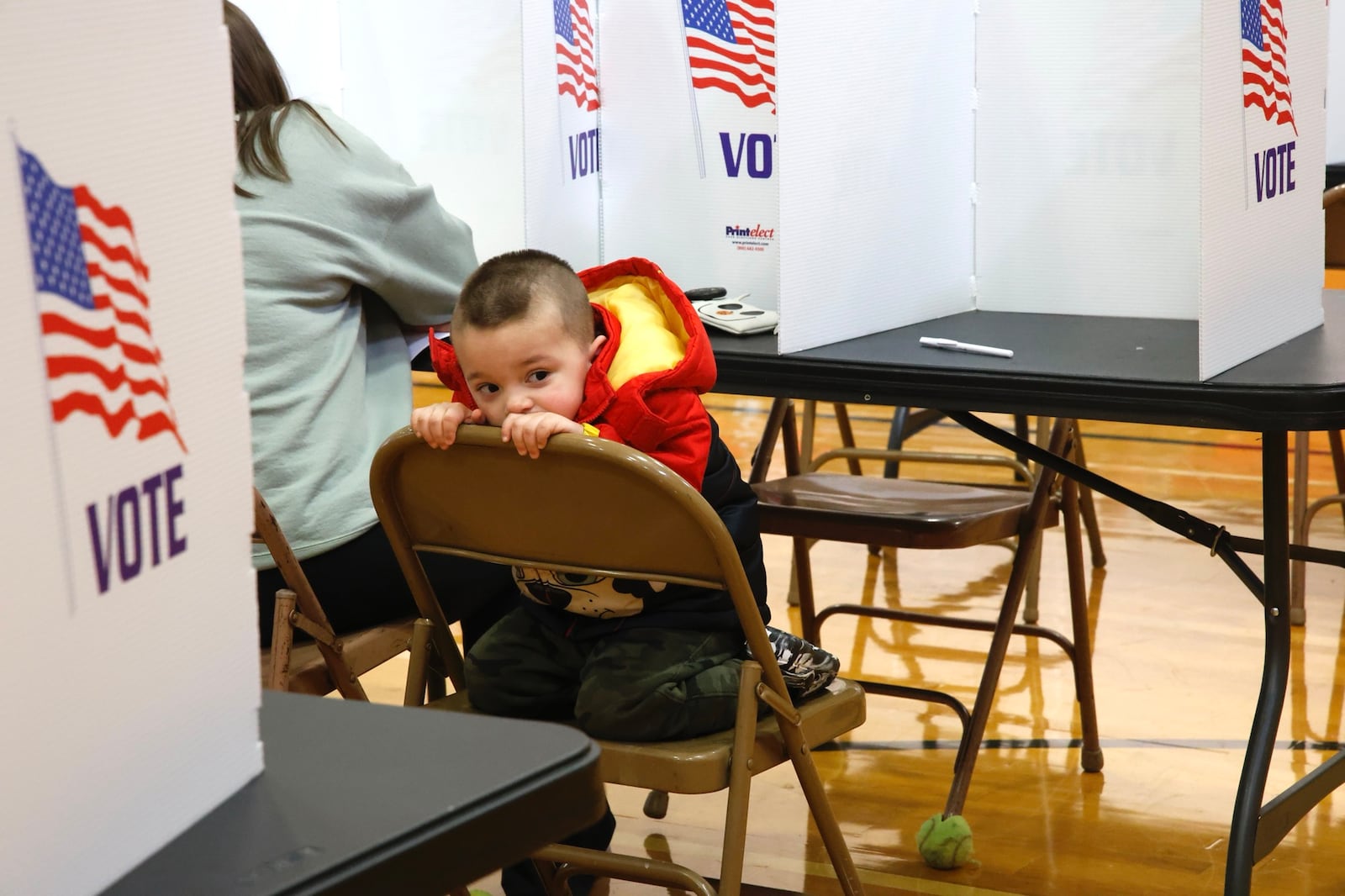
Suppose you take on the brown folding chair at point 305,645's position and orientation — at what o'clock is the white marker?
The white marker is roughly at 1 o'clock from the brown folding chair.

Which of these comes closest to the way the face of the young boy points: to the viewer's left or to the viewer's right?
to the viewer's left

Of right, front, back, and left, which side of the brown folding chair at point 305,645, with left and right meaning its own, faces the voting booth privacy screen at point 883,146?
front

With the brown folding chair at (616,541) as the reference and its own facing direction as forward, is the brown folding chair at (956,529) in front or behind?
in front

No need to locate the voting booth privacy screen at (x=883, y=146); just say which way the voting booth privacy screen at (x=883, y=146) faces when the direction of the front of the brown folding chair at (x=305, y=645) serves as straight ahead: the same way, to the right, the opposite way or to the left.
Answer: the opposite way

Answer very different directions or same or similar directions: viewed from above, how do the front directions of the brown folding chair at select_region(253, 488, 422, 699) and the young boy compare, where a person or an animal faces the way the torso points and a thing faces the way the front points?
very different directions

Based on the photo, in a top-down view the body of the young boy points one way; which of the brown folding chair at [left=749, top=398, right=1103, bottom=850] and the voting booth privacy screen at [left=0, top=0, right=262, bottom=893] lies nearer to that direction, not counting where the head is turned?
the voting booth privacy screen

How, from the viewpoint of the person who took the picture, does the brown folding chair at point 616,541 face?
facing away from the viewer and to the right of the viewer

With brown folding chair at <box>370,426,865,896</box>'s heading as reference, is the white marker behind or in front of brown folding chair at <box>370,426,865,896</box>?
in front
